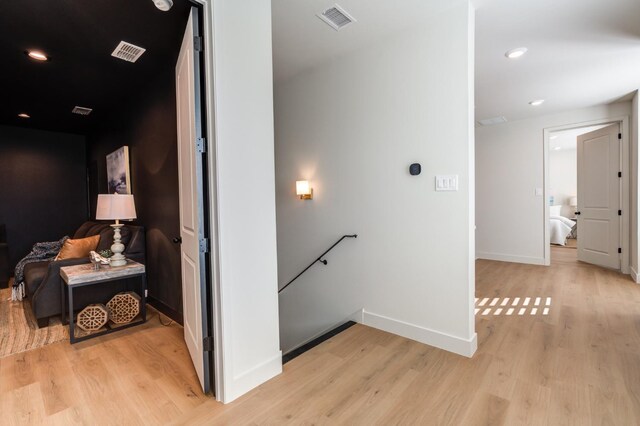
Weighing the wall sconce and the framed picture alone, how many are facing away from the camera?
0

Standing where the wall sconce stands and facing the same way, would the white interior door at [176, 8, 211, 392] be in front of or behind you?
in front

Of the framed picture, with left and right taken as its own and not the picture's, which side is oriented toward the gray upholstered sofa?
front

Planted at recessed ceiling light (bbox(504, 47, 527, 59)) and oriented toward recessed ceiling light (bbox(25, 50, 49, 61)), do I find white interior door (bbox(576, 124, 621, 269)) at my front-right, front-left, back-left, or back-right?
back-right

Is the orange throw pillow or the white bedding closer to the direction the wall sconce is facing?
the orange throw pillow

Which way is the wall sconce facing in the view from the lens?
facing the viewer and to the left of the viewer

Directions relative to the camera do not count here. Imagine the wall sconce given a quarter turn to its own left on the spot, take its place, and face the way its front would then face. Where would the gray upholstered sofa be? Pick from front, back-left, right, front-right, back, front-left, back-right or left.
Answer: back-right

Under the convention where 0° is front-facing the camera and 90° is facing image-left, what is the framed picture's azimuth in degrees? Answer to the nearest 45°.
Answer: approximately 45°

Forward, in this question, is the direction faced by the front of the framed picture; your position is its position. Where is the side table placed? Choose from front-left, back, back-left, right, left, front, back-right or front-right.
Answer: front-left

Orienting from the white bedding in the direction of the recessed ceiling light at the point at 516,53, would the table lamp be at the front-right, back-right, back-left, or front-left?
front-right

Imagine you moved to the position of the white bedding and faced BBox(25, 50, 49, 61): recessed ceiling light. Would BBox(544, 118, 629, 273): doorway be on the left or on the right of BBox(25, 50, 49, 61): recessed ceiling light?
left

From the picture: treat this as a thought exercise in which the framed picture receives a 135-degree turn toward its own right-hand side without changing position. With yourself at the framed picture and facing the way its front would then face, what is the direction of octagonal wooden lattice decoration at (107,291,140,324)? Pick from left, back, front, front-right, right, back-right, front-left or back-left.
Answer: back

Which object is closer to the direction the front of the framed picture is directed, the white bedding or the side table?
the side table

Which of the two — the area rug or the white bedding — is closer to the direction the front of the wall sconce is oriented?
the area rug
